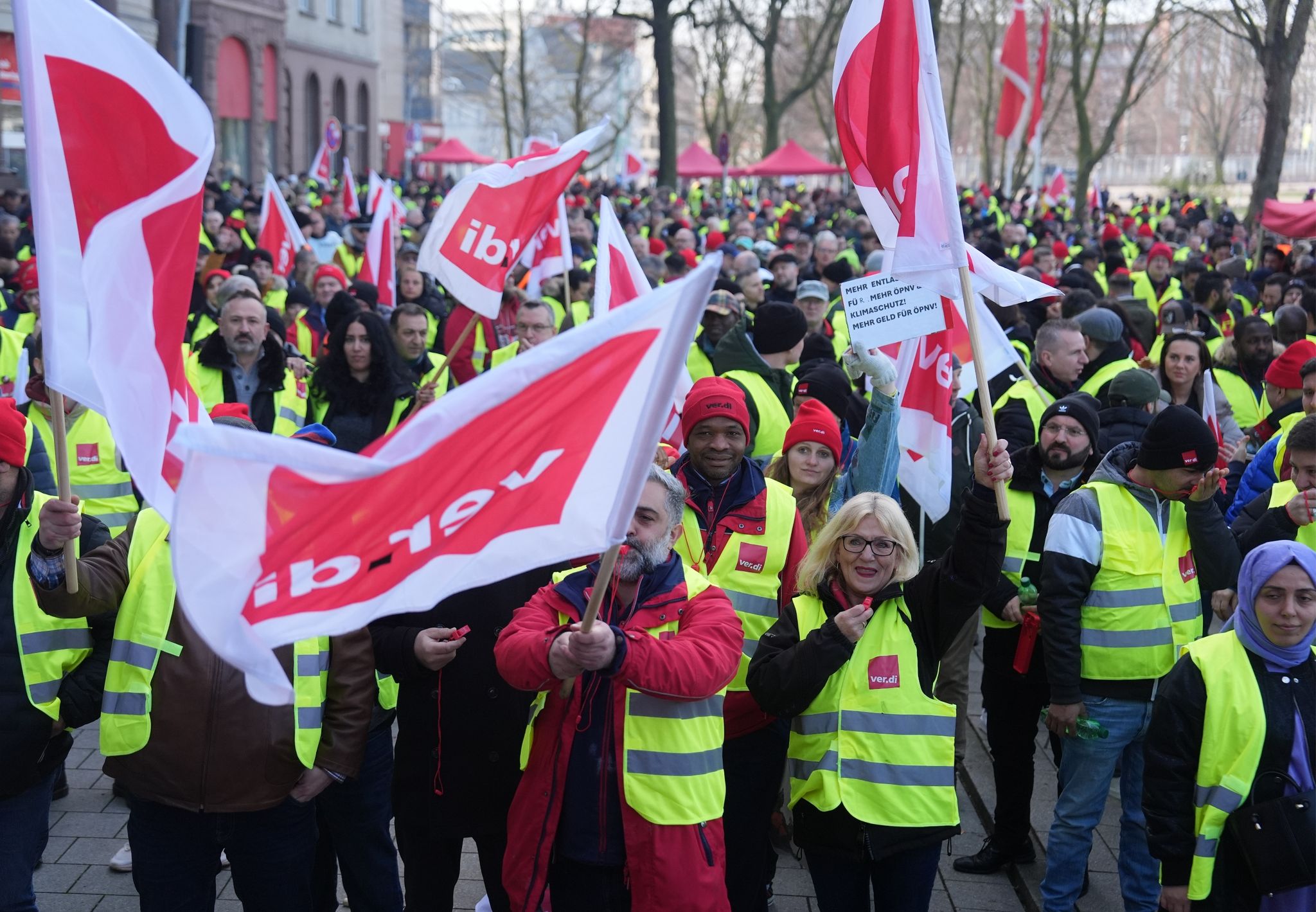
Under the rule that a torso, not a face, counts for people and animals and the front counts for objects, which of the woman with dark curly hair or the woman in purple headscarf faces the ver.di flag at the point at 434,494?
the woman with dark curly hair

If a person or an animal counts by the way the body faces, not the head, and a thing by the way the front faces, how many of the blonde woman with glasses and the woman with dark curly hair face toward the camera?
2

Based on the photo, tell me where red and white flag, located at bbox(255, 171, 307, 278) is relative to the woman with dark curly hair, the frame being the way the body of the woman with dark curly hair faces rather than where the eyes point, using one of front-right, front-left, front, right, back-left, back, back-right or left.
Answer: back

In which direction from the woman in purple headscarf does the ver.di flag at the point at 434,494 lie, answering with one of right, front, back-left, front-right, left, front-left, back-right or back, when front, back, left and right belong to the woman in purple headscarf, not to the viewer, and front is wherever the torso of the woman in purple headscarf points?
right

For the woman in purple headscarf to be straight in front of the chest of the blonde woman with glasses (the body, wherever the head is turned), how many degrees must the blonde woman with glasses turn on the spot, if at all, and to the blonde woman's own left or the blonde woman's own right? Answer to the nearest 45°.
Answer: approximately 90° to the blonde woman's own left

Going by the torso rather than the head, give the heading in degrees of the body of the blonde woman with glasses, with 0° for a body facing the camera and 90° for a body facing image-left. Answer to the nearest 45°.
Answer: approximately 0°

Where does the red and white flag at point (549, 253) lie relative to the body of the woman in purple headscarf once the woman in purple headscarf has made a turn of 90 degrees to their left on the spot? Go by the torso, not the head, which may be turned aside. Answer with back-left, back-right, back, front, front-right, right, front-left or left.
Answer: left

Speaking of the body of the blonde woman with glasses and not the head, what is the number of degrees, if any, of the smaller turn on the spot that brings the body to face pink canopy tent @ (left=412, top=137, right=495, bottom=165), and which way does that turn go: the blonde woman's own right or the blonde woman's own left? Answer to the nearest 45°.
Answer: approximately 180°
